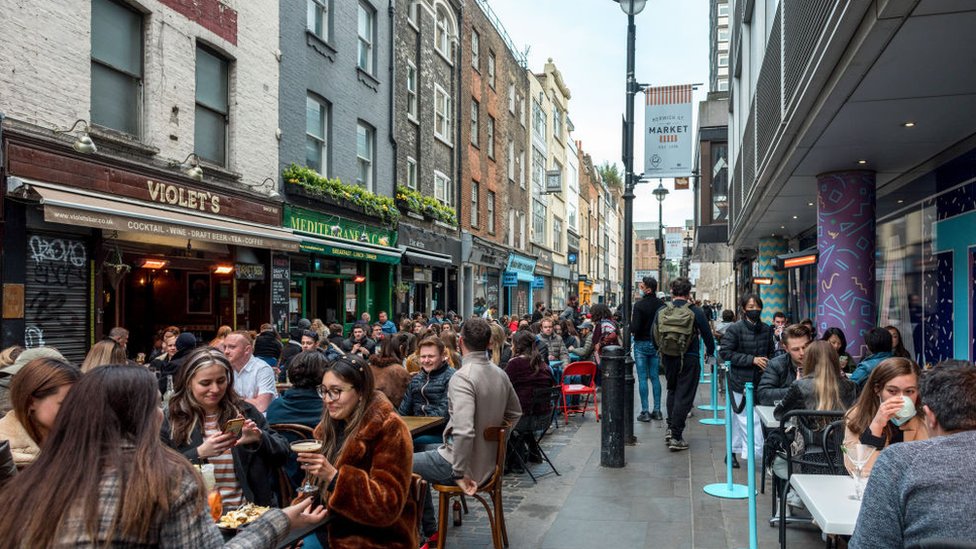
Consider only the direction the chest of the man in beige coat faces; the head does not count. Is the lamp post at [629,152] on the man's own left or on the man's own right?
on the man's own right

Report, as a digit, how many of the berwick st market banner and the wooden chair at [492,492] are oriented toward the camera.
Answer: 1

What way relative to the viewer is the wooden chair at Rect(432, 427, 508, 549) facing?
to the viewer's left

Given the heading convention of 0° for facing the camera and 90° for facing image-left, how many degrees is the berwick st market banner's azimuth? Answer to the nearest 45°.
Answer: approximately 0°

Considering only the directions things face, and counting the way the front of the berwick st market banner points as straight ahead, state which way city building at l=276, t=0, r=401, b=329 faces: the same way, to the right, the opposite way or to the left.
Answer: to the left

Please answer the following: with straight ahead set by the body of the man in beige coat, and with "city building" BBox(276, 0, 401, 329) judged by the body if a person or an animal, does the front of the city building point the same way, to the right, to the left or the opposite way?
the opposite way

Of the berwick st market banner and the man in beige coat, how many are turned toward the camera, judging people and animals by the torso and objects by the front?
1

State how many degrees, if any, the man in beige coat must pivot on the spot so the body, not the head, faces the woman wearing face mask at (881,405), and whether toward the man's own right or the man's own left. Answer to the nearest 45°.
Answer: approximately 180°

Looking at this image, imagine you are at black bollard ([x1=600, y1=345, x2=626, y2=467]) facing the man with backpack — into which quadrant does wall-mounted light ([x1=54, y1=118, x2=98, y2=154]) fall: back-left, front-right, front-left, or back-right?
back-left

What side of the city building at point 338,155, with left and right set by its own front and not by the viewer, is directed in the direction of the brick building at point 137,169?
right
